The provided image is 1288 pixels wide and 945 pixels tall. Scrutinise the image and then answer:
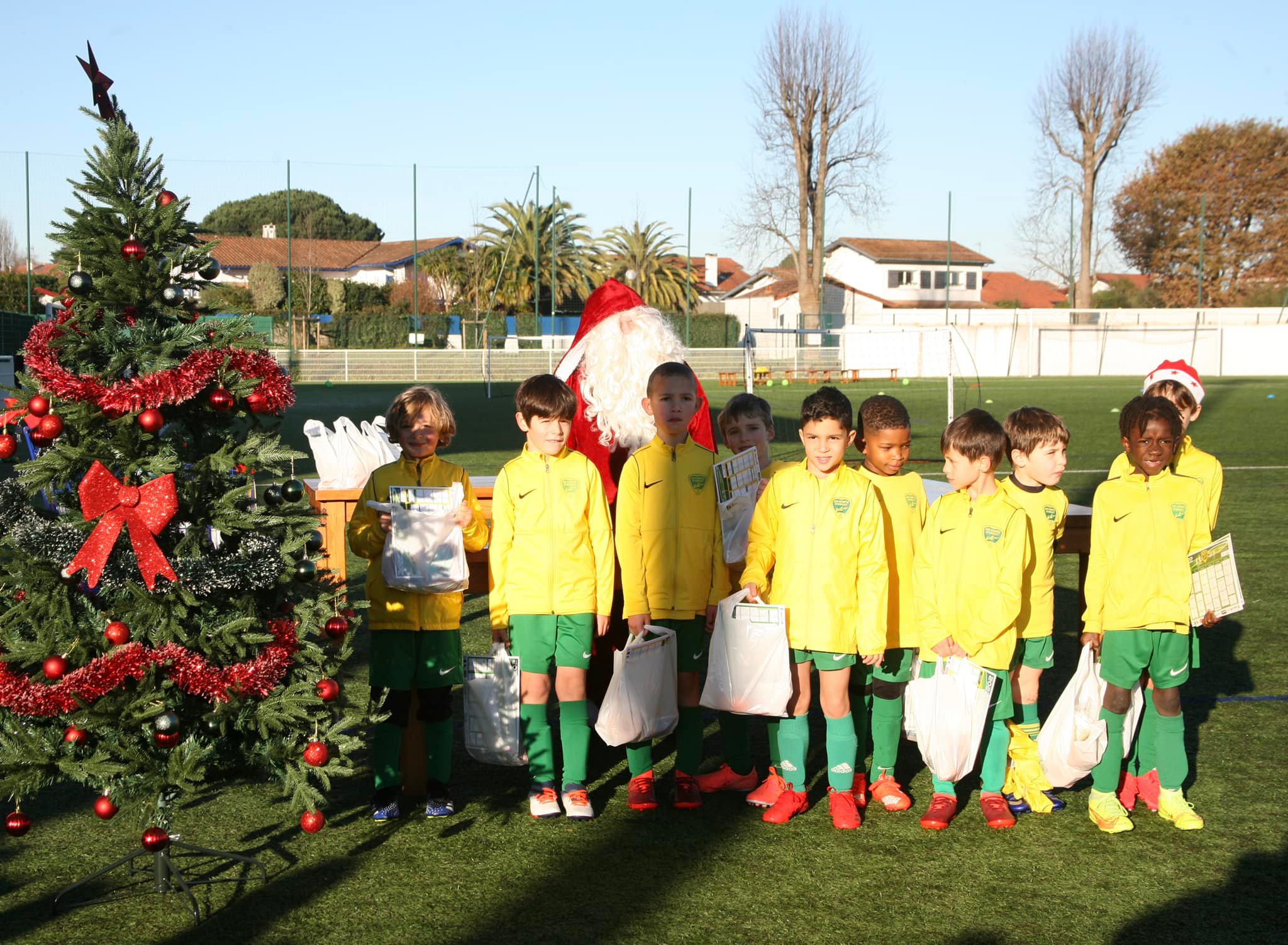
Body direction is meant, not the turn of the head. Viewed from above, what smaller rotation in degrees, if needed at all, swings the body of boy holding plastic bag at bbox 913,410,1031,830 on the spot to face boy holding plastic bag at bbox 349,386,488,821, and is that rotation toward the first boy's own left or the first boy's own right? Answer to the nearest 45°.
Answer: approximately 90° to the first boy's own right

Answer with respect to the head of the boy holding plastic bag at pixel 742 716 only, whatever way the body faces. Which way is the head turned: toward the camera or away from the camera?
toward the camera

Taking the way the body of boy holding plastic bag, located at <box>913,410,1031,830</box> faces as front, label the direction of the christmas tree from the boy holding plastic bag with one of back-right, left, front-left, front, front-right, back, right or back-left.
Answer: front-right

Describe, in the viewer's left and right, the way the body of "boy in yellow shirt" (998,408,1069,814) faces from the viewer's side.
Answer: facing the viewer and to the right of the viewer

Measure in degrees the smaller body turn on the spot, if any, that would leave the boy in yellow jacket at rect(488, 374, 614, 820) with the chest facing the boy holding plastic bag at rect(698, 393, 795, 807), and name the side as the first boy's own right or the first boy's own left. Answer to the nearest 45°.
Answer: approximately 90° to the first boy's own left

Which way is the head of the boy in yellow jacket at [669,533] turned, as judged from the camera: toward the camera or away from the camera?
toward the camera

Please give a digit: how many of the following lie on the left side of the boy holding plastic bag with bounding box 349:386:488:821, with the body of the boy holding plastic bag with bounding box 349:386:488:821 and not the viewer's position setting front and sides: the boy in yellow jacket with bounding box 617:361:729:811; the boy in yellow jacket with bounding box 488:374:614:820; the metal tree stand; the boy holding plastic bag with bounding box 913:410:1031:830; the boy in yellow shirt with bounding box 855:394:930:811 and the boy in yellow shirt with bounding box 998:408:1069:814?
5

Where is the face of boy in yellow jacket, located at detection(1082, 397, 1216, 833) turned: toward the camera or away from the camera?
toward the camera

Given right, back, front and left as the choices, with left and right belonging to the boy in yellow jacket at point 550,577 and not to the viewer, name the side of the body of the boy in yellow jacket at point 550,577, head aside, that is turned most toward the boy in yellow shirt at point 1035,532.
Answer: left

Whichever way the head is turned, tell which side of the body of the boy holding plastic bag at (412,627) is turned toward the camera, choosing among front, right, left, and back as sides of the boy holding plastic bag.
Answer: front

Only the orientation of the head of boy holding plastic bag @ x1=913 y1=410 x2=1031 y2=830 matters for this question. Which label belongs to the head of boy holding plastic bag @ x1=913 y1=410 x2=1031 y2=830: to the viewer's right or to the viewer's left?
to the viewer's left

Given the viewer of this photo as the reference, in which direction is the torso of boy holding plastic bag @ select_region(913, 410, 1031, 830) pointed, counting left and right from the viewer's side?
facing the viewer

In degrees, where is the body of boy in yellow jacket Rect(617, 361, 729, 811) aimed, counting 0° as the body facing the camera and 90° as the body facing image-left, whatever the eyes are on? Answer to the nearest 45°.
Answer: approximately 0°

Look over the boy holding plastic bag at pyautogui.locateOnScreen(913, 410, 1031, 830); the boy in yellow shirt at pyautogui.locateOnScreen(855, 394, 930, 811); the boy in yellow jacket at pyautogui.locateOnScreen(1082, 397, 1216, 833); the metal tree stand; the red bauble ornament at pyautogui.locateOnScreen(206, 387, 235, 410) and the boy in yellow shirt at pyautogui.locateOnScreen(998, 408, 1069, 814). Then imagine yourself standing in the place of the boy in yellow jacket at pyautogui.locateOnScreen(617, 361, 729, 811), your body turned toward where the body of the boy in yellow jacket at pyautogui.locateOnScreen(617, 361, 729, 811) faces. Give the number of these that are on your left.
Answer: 4

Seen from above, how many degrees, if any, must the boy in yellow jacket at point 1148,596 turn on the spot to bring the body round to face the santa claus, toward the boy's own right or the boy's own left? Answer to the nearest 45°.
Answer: approximately 90° to the boy's own right
